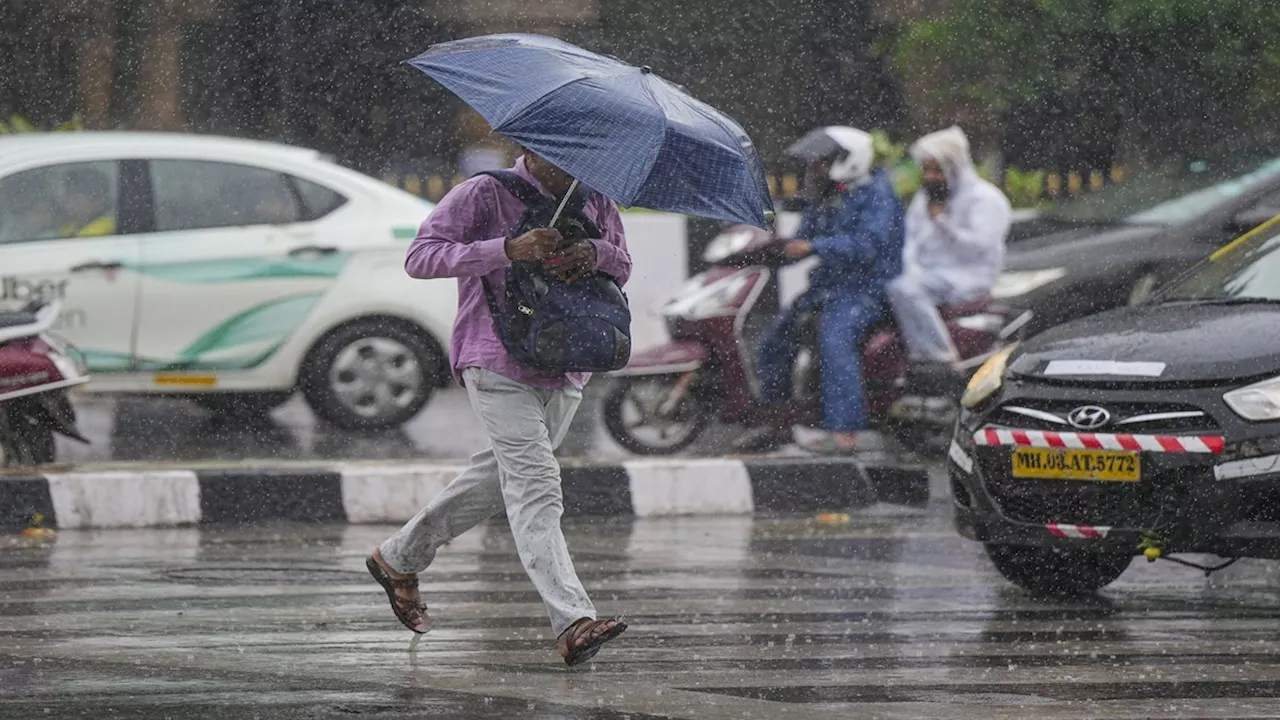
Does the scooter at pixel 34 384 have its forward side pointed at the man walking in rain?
no

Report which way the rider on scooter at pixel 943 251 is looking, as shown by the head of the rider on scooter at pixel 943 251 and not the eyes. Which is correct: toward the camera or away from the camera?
toward the camera

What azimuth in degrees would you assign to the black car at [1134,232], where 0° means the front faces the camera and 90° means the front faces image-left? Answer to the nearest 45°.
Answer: approximately 45°

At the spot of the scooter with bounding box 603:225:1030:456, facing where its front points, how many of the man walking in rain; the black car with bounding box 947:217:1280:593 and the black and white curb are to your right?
0

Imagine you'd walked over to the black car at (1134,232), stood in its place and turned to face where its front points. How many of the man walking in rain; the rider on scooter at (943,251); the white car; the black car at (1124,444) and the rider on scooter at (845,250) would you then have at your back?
0

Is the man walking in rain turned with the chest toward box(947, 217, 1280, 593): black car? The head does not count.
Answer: no

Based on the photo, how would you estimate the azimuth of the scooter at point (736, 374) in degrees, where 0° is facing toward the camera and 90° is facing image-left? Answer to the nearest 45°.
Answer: approximately 90°

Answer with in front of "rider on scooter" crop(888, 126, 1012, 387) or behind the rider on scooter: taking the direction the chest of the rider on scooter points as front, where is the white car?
in front

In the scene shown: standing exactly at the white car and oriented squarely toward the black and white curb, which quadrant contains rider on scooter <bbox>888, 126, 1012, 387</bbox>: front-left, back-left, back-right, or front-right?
front-left

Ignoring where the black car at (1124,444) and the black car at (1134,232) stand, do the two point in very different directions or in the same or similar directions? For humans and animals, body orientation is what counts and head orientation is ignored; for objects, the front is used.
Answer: same or similar directions

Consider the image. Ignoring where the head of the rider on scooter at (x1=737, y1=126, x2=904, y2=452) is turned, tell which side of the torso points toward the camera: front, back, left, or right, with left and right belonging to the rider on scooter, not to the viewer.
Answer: left

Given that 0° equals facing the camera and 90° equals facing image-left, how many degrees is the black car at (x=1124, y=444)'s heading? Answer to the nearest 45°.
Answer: approximately 45°
